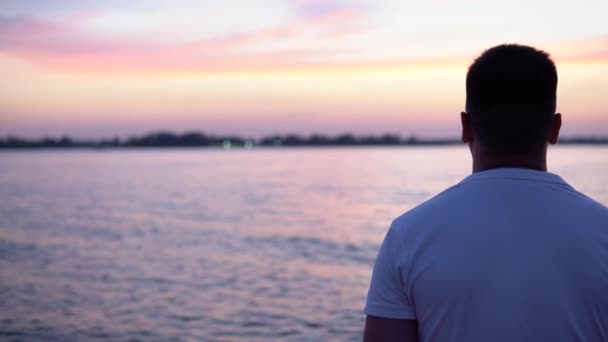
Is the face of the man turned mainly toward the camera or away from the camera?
away from the camera

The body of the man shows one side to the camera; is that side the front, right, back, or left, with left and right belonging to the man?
back
